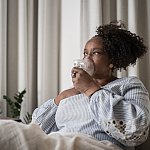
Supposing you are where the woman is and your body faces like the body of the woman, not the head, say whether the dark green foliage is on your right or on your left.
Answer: on your right

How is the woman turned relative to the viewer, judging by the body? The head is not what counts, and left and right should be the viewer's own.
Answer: facing the viewer and to the left of the viewer
